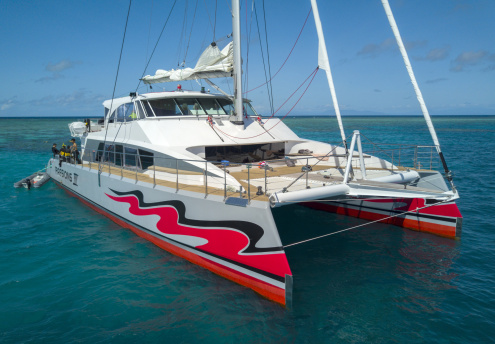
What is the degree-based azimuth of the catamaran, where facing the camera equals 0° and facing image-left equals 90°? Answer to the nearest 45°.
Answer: approximately 315°
